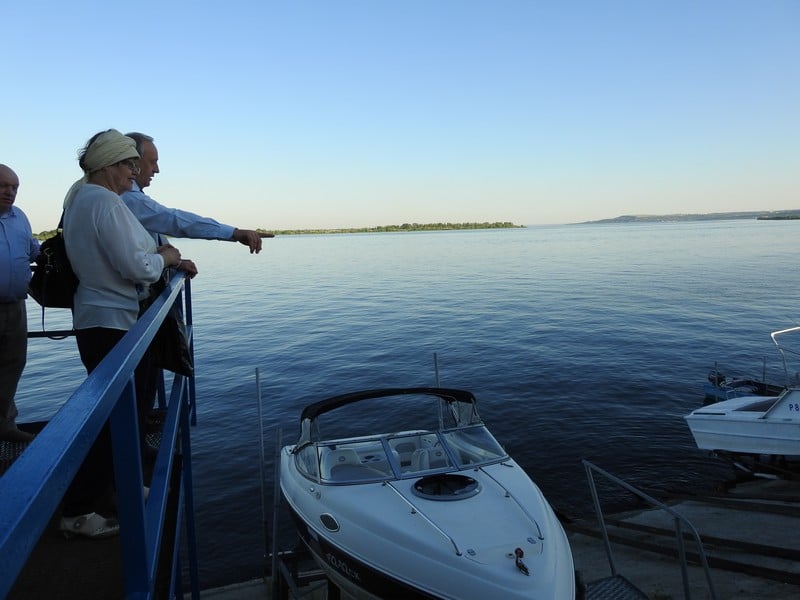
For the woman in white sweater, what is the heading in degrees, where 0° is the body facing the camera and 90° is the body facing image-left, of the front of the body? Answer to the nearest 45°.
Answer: approximately 270°

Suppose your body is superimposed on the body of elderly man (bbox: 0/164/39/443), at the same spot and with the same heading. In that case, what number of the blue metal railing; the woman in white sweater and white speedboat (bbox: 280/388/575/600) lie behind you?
0

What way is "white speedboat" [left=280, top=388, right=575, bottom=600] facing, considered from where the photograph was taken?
facing the viewer and to the right of the viewer

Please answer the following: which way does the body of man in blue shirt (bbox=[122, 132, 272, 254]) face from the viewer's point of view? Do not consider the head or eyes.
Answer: to the viewer's right

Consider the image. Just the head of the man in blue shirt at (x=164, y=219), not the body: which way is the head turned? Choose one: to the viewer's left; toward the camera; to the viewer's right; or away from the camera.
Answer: to the viewer's right

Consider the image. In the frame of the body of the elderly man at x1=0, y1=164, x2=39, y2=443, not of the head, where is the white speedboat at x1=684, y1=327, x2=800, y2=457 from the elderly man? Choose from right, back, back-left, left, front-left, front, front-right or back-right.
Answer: front-left

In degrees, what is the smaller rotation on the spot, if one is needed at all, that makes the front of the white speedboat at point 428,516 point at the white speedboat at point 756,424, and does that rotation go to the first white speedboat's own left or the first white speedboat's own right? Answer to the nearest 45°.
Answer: approximately 90° to the first white speedboat's own left

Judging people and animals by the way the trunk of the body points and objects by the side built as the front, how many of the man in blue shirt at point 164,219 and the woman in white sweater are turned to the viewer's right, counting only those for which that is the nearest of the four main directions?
2

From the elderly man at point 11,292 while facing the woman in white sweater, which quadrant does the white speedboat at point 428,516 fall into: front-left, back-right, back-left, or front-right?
front-left

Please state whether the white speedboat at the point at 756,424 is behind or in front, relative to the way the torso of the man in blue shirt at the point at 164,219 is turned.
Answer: in front

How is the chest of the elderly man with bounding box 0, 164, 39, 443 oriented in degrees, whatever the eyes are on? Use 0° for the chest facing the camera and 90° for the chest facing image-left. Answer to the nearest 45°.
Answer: approximately 315°

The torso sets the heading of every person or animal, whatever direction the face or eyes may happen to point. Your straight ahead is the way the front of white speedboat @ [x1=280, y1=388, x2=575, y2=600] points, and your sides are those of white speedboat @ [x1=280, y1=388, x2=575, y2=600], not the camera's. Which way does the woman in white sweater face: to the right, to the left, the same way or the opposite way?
to the left

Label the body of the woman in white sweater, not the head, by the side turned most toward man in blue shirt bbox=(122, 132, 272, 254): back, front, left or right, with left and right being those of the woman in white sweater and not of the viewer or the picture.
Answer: left

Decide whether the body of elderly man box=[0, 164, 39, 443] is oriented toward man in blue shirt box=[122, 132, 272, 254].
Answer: yes
